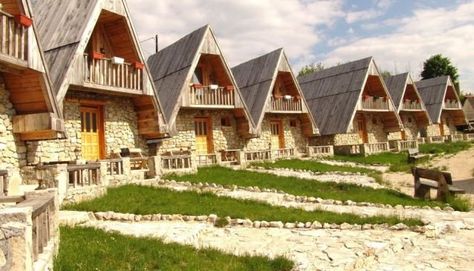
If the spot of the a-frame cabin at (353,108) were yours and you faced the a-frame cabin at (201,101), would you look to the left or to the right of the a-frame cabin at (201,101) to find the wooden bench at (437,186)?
left

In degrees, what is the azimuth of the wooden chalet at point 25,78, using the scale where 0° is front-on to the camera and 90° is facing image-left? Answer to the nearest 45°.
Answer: approximately 315°

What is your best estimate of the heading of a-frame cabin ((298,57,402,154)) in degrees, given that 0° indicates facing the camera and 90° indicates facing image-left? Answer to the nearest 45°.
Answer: approximately 315°

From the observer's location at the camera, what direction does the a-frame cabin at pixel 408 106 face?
facing the viewer and to the right of the viewer

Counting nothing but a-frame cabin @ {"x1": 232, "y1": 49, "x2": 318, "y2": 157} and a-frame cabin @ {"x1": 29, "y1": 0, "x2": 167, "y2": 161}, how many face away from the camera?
0

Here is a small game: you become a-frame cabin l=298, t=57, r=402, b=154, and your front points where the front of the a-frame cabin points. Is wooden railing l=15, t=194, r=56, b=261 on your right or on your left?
on your right

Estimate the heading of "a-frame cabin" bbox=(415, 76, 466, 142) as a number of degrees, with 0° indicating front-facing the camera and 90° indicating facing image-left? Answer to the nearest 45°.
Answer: approximately 315°

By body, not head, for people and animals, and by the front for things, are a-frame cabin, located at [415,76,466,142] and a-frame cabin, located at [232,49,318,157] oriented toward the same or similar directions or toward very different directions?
same or similar directions

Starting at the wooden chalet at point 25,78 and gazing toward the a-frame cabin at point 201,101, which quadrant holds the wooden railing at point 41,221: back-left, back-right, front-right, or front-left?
back-right

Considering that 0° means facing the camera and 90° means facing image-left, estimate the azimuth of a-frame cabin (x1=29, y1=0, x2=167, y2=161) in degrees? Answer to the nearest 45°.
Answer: approximately 315°

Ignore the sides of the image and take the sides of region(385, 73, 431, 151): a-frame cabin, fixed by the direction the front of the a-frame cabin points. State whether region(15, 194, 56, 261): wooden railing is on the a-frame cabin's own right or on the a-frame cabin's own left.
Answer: on the a-frame cabin's own right

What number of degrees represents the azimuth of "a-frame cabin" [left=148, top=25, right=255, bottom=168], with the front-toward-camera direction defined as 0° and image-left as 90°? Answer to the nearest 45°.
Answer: approximately 315°

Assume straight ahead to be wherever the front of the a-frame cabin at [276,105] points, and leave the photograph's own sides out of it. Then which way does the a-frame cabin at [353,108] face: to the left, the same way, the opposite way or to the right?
the same way

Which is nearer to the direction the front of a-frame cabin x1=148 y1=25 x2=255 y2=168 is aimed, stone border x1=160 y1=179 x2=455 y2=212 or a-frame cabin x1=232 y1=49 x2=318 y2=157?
the stone border

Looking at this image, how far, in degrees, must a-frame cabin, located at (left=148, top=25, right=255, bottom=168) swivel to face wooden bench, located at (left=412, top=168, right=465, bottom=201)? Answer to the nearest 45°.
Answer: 0° — it already faces it

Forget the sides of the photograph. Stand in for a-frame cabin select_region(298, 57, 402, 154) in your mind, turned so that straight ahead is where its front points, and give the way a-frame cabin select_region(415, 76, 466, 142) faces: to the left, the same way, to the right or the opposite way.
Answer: the same way

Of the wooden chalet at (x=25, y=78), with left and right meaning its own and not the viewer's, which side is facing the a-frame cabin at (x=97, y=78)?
left

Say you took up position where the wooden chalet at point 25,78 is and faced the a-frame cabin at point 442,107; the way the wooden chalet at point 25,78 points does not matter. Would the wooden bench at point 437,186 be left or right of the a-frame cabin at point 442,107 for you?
right

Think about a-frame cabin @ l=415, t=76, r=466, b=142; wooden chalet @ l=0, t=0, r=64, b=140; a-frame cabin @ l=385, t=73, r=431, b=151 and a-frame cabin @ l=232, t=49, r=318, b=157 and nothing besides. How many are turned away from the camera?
0

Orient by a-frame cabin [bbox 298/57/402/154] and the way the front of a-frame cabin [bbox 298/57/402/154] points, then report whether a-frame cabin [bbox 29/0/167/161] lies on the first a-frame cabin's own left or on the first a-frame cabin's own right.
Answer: on the first a-frame cabin's own right
